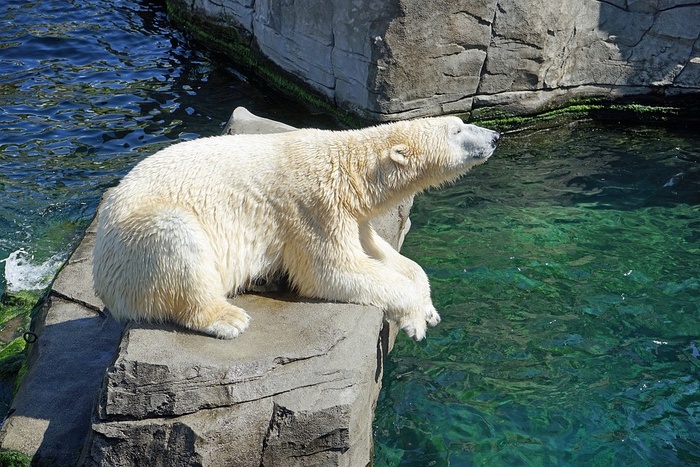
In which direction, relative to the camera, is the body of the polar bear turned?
to the viewer's right
